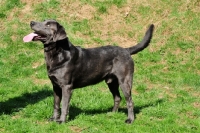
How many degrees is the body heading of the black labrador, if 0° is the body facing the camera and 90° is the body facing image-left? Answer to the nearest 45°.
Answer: approximately 90°
